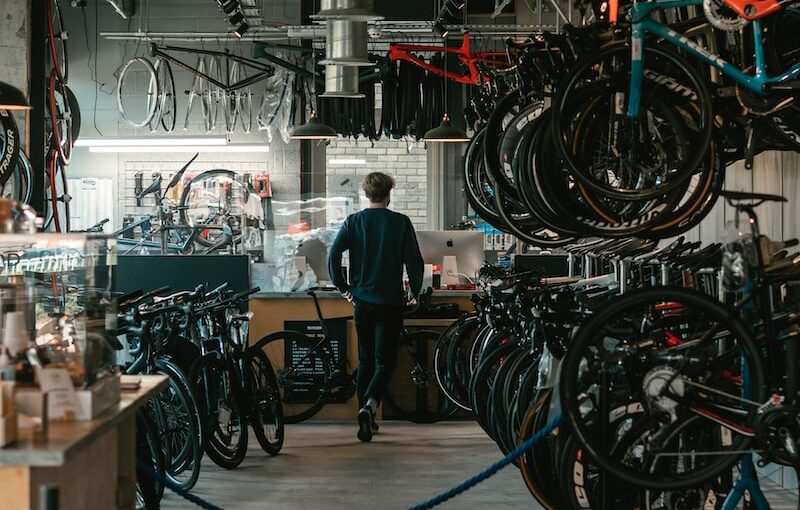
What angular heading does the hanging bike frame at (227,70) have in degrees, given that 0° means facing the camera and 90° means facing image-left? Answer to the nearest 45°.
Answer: approximately 90°

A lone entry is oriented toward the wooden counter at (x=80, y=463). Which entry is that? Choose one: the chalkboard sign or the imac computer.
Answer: the chalkboard sign

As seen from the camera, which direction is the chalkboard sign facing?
toward the camera

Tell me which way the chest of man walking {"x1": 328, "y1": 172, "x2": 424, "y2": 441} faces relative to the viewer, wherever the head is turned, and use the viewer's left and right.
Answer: facing away from the viewer

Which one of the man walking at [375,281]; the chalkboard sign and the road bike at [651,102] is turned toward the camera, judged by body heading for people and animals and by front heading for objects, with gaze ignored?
the chalkboard sign

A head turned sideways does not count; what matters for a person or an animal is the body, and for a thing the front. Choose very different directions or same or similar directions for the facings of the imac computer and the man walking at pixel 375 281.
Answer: same or similar directions

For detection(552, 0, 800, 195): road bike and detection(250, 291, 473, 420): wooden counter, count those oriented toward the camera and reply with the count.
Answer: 1

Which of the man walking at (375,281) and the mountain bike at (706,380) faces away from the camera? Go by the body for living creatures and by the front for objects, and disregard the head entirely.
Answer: the man walking

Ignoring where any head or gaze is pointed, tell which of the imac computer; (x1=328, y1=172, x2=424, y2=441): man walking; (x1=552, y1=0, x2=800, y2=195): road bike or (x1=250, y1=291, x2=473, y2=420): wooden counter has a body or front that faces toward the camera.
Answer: the wooden counter

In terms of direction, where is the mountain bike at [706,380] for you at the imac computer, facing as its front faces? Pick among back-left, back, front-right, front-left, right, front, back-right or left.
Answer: back

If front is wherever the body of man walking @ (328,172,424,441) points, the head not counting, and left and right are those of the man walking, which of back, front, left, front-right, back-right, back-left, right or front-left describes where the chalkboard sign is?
front-left

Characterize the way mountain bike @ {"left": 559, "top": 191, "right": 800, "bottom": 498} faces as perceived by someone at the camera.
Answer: facing to the right of the viewer

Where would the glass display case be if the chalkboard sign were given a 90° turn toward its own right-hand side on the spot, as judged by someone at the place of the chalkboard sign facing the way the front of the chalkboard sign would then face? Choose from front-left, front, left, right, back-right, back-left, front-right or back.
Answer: left
